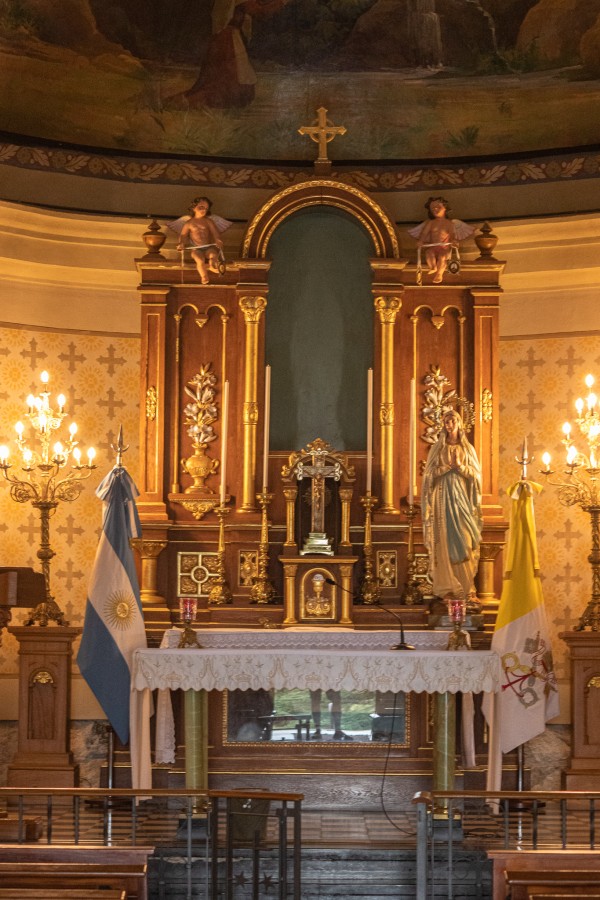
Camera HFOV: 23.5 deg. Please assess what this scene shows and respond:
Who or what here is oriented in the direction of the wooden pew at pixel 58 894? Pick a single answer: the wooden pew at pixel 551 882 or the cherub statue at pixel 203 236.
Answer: the cherub statue

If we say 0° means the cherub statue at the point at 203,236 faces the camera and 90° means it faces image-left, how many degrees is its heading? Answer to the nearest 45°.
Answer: approximately 0°

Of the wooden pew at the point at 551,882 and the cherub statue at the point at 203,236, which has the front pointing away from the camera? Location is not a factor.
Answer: the wooden pew

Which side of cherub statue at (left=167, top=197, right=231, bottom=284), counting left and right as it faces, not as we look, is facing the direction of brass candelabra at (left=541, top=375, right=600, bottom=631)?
left

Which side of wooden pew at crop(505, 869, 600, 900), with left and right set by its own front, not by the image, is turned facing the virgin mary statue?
front

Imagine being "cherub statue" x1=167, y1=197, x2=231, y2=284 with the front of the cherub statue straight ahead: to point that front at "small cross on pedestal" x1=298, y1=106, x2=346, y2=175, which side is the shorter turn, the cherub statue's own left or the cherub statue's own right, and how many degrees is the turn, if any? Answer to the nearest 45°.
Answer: approximately 90° to the cherub statue's own left

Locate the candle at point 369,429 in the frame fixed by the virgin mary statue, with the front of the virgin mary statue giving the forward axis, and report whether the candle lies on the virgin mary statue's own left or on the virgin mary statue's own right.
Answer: on the virgin mary statue's own right

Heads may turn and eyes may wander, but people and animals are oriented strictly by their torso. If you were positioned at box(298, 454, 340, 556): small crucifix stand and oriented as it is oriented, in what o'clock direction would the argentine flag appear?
The argentine flag is roughly at 2 o'clock from the small crucifix stand.
